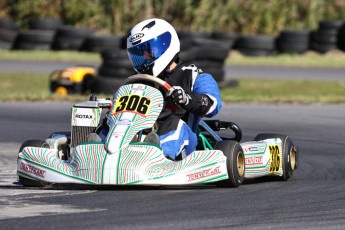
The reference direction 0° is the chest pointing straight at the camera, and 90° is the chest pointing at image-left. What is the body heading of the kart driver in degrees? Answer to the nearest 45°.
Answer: approximately 45°

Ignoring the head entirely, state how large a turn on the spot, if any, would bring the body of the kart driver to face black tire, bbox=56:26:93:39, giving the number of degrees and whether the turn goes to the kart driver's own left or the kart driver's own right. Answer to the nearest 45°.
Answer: approximately 135° to the kart driver's own right

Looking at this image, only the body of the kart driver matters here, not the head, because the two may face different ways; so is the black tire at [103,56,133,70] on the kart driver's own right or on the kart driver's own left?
on the kart driver's own right

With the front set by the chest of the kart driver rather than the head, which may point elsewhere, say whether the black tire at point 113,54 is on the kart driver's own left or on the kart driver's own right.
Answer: on the kart driver's own right

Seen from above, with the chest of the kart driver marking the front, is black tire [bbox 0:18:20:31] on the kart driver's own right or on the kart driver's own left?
on the kart driver's own right

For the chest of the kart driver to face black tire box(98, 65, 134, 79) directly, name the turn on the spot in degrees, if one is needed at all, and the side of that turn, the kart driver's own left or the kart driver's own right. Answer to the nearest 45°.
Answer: approximately 135° to the kart driver's own right

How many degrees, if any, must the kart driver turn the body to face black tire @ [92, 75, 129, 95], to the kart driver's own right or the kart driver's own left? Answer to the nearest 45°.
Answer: approximately 135° to the kart driver's own right

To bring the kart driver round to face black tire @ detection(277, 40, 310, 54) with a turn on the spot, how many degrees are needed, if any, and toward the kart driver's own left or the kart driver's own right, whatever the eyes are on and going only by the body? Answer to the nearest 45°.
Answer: approximately 135° to the kart driver's own right
